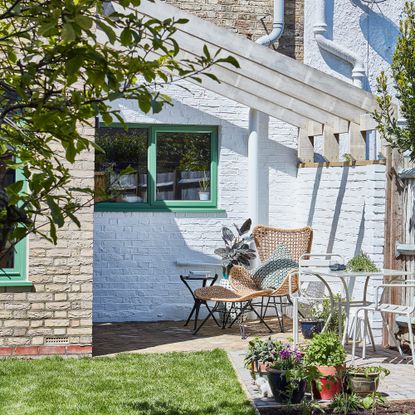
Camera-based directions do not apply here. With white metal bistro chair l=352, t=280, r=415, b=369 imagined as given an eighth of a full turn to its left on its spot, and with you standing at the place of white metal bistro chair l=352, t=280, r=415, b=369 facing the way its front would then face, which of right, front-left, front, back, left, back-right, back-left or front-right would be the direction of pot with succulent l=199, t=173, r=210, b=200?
right

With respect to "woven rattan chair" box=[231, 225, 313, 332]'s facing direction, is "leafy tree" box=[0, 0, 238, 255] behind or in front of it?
in front

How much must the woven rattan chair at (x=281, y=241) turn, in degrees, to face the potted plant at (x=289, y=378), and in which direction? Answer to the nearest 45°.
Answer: approximately 45° to its left

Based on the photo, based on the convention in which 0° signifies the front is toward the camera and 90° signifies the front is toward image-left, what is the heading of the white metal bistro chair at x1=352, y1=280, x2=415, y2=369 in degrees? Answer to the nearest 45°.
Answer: approximately 90°

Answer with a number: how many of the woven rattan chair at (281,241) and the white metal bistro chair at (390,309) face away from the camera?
0

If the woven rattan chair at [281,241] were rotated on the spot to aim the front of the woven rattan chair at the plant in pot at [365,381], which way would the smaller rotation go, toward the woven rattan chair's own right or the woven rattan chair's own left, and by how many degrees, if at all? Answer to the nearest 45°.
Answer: approximately 45° to the woven rattan chair's own left

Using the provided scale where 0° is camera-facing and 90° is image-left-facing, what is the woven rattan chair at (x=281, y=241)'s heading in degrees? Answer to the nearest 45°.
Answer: approximately 45°

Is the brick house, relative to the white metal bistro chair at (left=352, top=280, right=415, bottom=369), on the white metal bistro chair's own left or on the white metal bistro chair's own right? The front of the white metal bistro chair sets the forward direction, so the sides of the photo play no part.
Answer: on the white metal bistro chair's own right
